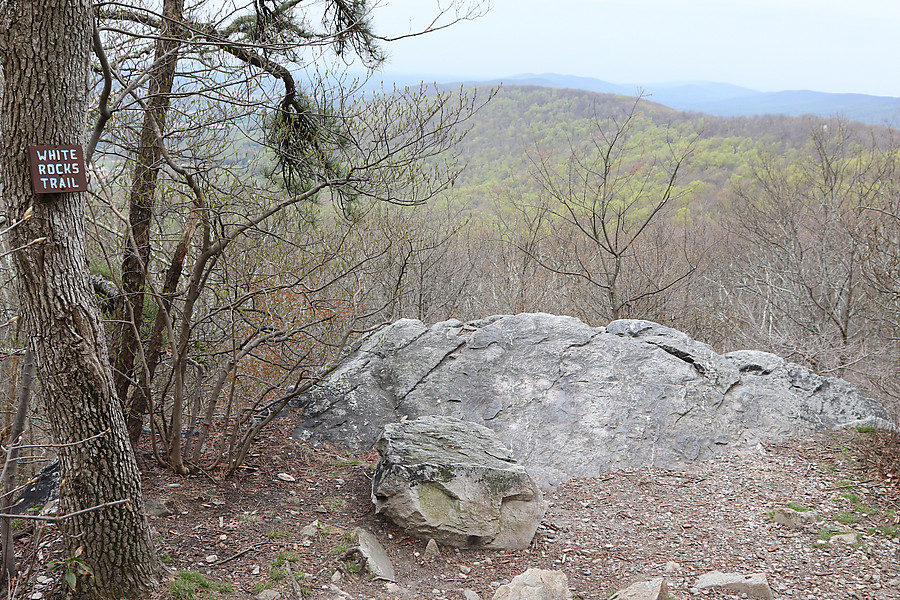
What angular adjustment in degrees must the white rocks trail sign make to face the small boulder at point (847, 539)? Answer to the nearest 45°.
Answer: approximately 90° to its left

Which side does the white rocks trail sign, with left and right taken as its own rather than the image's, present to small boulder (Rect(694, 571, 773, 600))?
left

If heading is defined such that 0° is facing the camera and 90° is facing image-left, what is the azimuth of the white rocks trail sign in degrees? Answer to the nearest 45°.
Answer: approximately 0°

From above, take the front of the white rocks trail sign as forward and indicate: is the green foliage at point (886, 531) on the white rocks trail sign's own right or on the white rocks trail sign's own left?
on the white rocks trail sign's own left

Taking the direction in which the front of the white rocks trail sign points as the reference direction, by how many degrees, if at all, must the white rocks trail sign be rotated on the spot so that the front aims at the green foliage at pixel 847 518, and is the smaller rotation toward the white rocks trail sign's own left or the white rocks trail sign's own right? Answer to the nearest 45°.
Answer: approximately 90° to the white rocks trail sign's own left

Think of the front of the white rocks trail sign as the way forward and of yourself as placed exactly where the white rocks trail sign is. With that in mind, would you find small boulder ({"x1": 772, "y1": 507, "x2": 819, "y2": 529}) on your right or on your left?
on your left
